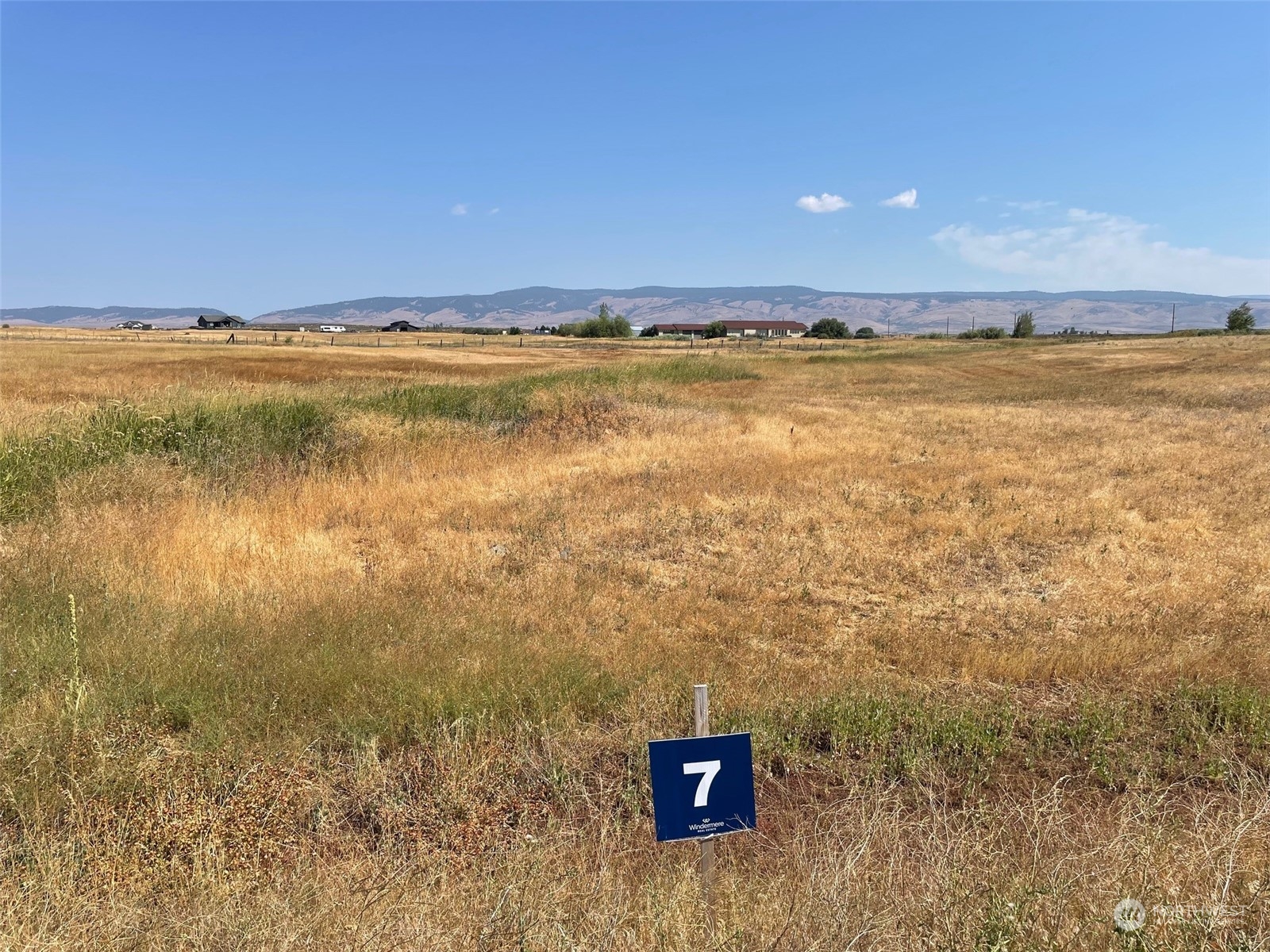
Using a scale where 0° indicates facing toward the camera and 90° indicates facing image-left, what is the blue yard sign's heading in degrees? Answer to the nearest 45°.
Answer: approximately 0°
